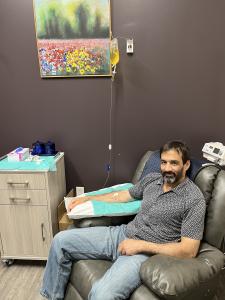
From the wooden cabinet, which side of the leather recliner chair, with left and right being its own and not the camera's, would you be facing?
right

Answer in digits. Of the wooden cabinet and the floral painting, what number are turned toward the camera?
2

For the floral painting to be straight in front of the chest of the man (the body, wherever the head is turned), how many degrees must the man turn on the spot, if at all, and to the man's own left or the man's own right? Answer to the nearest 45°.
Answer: approximately 90° to the man's own right

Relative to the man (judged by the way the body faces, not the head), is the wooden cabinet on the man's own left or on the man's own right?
on the man's own right

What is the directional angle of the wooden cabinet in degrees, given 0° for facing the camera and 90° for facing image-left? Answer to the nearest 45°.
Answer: approximately 0°

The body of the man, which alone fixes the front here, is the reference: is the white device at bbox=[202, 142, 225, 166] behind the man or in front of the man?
behind

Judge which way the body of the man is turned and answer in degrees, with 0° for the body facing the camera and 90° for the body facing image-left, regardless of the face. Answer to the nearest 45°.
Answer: approximately 45°
